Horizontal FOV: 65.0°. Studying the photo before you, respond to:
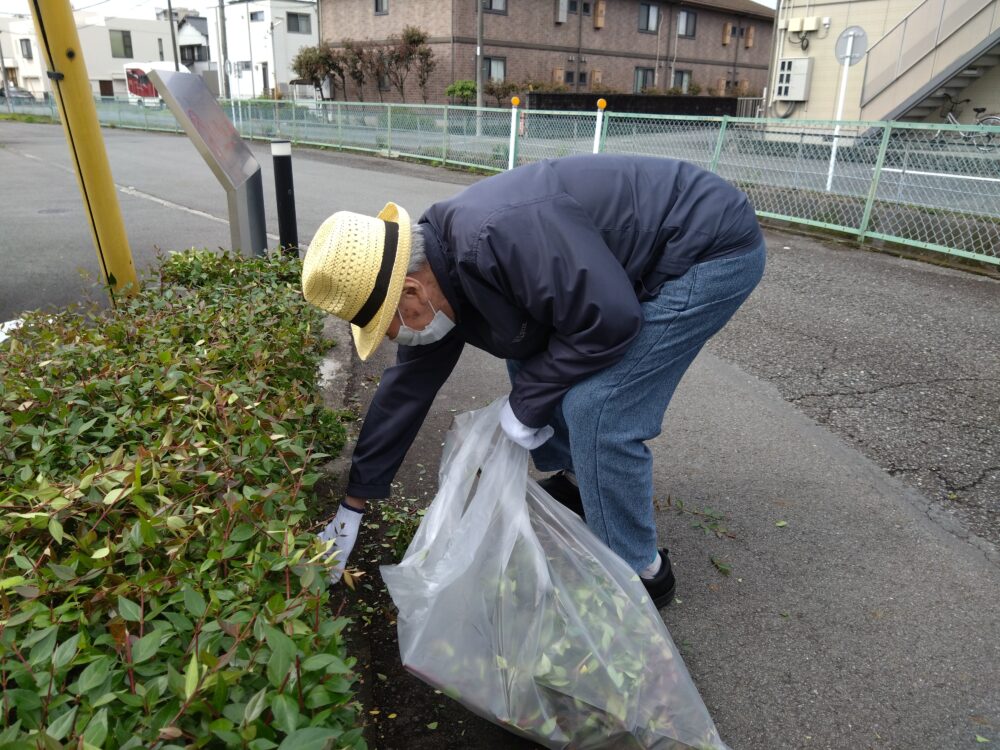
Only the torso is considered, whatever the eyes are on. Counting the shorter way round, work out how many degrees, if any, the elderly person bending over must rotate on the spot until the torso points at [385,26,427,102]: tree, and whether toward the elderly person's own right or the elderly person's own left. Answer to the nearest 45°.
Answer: approximately 90° to the elderly person's own right

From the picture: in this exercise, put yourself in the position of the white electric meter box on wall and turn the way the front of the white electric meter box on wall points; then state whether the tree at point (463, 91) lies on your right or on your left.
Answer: on your right

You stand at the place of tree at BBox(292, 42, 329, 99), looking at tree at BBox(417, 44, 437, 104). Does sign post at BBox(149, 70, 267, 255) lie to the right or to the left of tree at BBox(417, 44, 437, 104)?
right

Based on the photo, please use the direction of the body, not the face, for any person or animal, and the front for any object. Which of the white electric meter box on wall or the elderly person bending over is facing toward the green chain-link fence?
the white electric meter box on wall

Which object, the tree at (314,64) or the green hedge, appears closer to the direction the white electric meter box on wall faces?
the green hedge

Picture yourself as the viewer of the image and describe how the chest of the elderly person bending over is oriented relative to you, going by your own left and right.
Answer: facing to the left of the viewer

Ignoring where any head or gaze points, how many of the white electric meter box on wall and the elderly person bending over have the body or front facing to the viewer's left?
1

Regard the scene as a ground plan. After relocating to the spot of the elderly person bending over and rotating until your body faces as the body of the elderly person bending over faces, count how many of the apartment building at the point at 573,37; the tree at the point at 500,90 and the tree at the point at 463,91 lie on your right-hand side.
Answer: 3

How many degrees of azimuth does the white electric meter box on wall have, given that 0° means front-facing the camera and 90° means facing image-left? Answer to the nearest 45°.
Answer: approximately 0°
